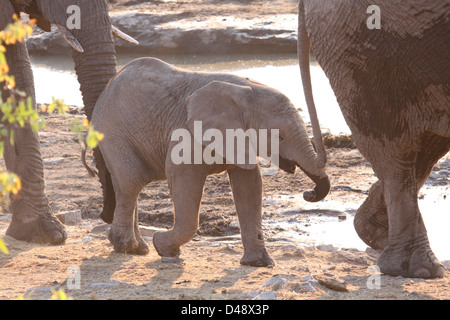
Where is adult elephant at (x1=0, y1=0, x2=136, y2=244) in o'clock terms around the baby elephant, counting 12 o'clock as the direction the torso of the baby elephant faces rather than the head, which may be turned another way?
The adult elephant is roughly at 7 o'clock from the baby elephant.

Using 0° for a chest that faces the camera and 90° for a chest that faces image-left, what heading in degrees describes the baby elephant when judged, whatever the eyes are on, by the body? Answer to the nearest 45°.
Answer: approximately 270°

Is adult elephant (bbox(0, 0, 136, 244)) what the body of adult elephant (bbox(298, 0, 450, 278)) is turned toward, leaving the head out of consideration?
no
